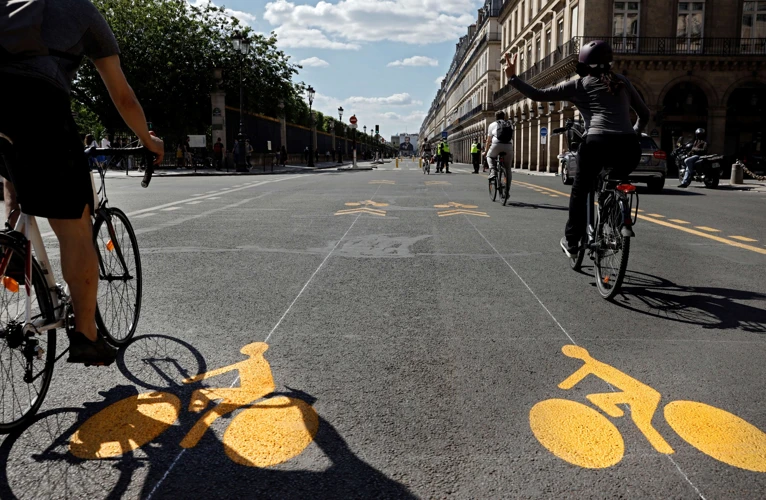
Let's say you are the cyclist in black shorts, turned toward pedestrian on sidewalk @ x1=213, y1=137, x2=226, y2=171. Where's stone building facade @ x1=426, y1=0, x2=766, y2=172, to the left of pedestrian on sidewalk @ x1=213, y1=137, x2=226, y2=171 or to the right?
right

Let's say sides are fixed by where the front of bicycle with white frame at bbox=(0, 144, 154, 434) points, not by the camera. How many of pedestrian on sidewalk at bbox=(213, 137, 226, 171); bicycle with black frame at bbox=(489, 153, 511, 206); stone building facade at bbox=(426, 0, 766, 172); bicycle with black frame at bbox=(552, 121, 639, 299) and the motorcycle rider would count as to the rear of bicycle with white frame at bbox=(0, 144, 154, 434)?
0

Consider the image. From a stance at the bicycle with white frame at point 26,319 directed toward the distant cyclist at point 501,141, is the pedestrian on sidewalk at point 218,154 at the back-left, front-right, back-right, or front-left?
front-left

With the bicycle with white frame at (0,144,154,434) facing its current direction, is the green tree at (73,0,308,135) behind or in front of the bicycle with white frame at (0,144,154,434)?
in front

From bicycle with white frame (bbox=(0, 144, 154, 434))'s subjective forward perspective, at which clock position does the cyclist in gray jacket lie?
The cyclist in gray jacket is roughly at 1 o'clock from the bicycle with white frame.

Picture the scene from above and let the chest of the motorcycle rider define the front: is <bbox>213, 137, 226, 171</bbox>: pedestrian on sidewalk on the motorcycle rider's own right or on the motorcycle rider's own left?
on the motorcycle rider's own right

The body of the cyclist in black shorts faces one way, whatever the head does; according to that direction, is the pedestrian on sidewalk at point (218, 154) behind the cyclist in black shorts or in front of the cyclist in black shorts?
in front

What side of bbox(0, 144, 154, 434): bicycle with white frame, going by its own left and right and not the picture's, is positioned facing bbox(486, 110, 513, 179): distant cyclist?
front

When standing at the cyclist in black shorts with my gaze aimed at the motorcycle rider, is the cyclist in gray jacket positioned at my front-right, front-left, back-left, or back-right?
front-right

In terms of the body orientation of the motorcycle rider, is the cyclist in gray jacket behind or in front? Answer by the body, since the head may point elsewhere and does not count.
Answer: in front

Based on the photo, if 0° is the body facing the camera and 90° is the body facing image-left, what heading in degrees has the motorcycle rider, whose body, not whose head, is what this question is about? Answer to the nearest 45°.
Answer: approximately 45°

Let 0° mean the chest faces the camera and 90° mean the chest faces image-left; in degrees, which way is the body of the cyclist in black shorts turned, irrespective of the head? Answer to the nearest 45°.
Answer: approximately 225°

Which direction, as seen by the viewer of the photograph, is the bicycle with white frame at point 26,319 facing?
facing away from the viewer and to the right of the viewer

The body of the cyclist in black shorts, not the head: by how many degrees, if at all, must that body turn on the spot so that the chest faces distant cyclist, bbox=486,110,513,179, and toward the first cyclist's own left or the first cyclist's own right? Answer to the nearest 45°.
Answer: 0° — they already face them

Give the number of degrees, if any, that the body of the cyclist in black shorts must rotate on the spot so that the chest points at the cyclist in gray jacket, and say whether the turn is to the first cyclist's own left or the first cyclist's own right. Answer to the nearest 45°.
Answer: approximately 45° to the first cyclist's own right

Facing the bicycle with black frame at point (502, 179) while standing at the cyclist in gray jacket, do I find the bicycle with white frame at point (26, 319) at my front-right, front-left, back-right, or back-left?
back-left

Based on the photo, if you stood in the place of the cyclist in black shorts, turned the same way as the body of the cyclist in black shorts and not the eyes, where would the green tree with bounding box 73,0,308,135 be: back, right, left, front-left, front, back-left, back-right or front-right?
front-left

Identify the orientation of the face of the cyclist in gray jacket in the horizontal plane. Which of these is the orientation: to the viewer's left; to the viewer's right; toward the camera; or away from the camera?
away from the camera

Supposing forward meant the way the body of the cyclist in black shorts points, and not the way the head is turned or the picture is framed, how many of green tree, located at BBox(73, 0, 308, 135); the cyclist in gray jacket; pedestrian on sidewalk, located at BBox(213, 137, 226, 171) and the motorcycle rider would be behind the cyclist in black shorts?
0
